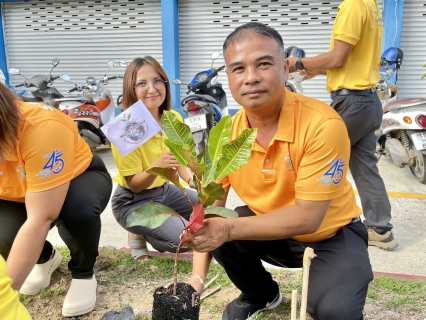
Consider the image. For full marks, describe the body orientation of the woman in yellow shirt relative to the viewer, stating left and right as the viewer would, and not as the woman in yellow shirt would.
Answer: facing the viewer and to the right of the viewer

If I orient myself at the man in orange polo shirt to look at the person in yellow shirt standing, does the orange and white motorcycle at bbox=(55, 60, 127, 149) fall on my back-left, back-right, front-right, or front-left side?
front-left

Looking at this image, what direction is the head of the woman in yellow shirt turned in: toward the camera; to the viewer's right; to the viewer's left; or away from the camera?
toward the camera

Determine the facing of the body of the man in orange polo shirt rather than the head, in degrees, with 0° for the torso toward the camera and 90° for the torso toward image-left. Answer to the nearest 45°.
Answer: approximately 45°

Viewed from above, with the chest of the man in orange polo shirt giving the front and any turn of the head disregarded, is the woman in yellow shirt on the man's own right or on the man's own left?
on the man's own right

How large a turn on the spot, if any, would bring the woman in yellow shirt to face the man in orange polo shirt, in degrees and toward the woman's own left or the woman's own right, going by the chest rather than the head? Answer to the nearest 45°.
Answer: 0° — they already face them

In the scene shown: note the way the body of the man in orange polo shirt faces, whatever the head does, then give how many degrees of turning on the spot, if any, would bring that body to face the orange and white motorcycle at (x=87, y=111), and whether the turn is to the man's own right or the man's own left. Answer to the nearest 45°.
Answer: approximately 90° to the man's own right

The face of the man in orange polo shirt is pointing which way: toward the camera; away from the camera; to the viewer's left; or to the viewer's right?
toward the camera
